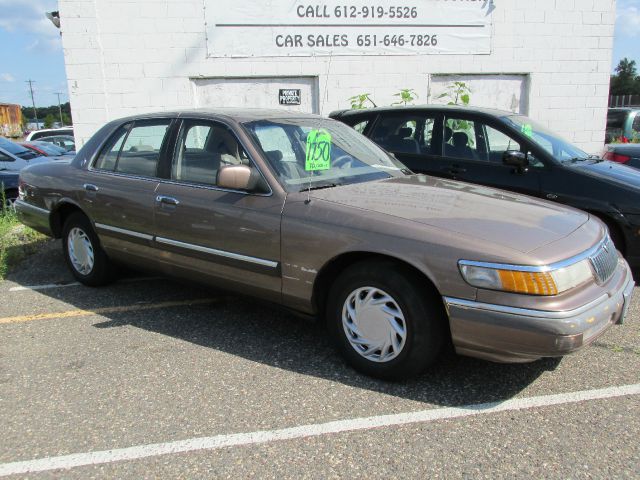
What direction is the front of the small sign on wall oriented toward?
toward the camera

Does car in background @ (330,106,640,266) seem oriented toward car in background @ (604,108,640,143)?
no

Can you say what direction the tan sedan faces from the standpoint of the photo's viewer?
facing the viewer and to the right of the viewer

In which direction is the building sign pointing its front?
toward the camera

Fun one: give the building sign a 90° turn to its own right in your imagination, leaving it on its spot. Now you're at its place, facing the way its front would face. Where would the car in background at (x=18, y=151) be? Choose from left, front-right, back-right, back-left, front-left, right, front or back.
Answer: front

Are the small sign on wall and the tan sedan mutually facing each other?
no

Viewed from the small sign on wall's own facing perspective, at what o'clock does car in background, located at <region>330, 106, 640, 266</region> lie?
The car in background is roughly at 11 o'clock from the small sign on wall.

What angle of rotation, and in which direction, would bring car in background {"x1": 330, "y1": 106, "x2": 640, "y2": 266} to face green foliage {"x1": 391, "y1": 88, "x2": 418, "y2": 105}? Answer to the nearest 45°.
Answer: approximately 135° to its left

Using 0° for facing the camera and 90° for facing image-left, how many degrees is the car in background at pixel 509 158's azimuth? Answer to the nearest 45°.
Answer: approximately 315°

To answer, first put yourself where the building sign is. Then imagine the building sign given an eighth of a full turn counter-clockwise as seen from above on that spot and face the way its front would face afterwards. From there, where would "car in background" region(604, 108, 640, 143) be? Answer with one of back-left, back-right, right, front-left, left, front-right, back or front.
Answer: left

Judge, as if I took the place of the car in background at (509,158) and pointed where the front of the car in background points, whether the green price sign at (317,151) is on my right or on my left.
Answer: on my right

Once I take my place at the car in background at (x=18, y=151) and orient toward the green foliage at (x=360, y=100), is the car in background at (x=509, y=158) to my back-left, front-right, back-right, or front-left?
front-right

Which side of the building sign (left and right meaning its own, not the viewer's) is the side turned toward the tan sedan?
front

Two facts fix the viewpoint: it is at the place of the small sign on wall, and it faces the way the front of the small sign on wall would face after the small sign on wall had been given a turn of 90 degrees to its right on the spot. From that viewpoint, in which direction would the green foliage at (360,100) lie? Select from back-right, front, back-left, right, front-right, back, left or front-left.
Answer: back

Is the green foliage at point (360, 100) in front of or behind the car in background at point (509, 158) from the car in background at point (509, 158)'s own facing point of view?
behind

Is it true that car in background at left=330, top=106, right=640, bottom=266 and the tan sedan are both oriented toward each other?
no

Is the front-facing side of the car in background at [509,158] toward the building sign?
no

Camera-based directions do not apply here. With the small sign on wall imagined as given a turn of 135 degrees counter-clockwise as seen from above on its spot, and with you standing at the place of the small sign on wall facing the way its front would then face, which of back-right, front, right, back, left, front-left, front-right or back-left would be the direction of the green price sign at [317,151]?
back-right

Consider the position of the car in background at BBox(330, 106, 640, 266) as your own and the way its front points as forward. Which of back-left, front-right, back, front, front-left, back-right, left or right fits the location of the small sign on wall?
back

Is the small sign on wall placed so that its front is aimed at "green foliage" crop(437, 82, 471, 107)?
no

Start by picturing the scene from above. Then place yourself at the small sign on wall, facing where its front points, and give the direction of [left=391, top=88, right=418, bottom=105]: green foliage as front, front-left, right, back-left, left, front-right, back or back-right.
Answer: left
